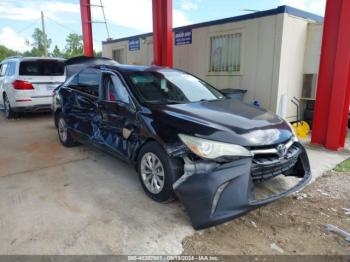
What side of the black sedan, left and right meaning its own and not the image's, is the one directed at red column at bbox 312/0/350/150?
left

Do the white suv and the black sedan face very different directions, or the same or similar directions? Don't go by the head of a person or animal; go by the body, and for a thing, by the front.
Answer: very different directions

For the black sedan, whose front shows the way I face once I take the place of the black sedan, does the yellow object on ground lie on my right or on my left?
on my left

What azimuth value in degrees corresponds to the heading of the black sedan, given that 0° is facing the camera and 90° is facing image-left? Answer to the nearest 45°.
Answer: approximately 315°

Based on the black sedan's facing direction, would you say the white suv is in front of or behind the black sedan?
behind

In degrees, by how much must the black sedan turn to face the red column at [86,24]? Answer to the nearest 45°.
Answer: approximately 180°

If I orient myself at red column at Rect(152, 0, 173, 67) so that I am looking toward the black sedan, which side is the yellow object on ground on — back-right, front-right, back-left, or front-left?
front-left

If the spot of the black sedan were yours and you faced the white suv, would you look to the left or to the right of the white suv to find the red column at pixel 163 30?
right

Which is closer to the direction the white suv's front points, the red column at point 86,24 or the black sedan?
the red column

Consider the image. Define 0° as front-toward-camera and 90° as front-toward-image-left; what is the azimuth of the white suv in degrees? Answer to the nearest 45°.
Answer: approximately 135°

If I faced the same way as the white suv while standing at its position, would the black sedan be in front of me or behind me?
behind

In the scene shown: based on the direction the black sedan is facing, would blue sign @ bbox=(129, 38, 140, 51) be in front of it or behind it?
behind
